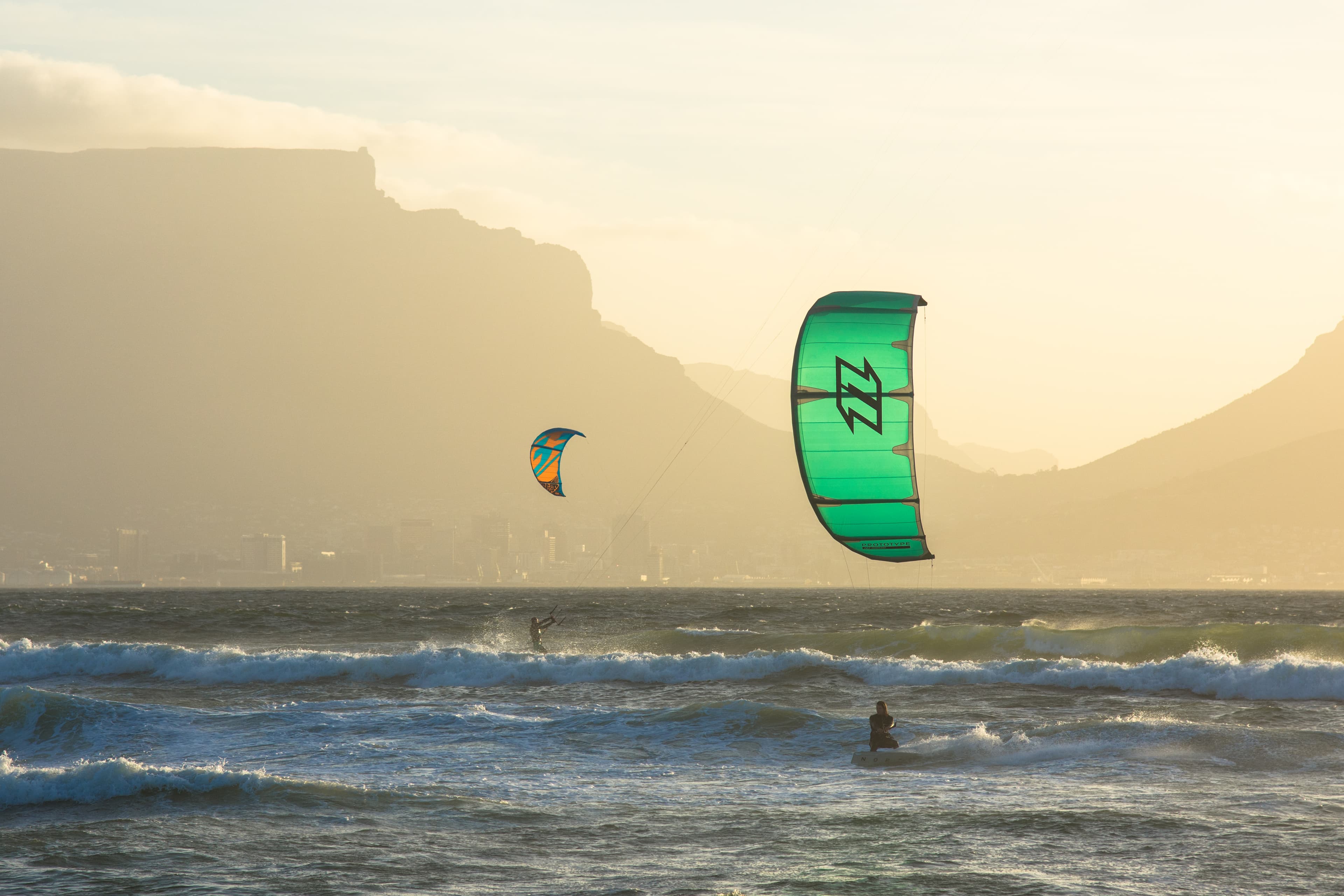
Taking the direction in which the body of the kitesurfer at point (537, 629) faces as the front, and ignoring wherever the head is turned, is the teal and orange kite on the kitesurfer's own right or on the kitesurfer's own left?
on the kitesurfer's own left

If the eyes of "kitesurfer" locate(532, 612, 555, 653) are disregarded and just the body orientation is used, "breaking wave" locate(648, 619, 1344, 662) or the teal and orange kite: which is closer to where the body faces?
the breaking wave

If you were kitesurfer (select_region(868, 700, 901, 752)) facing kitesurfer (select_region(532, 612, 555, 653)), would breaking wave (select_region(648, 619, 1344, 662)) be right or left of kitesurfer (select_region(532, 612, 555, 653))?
right

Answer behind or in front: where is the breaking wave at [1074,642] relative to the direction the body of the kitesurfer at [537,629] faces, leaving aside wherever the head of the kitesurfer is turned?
in front
